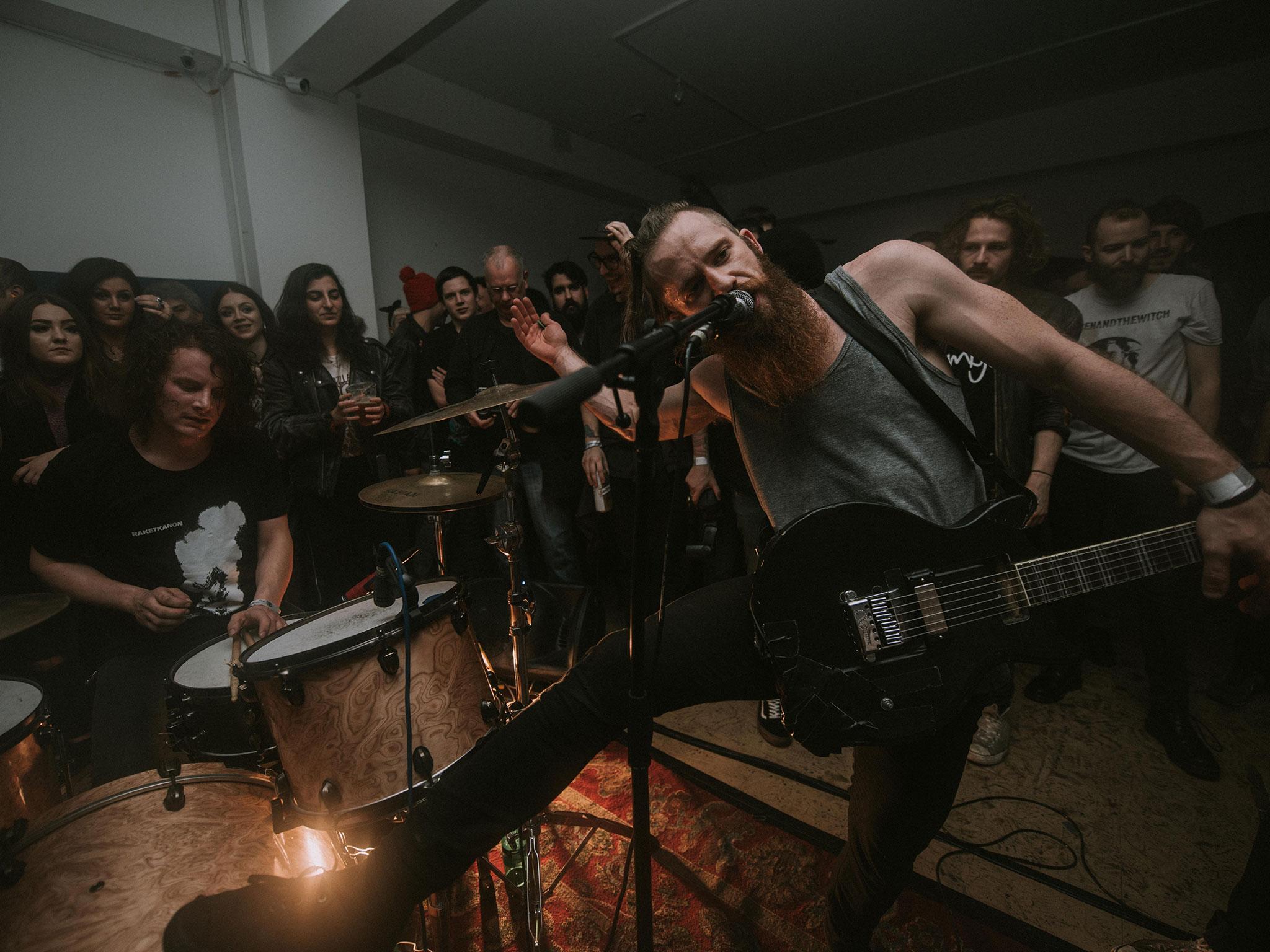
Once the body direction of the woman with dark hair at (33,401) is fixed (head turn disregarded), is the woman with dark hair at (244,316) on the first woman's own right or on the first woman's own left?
on the first woman's own left

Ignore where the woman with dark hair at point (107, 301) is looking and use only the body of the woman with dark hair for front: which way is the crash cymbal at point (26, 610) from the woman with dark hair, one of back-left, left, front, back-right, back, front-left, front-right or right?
front-right

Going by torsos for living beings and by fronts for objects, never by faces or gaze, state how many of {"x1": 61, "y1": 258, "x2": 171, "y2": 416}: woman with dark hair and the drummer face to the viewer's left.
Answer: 0

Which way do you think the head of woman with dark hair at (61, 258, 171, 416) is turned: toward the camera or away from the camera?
toward the camera

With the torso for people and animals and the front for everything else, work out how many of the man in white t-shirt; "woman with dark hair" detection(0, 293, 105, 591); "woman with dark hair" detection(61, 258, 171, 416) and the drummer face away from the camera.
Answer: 0

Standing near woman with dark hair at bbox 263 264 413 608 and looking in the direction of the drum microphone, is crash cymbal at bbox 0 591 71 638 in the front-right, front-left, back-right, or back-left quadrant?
front-right

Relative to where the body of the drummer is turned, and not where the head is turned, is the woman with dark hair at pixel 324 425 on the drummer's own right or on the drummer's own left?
on the drummer's own left

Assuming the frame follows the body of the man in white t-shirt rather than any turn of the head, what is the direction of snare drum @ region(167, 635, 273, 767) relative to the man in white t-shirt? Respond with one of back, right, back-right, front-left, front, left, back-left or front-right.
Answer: front

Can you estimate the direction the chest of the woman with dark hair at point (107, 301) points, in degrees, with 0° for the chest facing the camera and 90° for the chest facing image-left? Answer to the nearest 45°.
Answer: approximately 315°

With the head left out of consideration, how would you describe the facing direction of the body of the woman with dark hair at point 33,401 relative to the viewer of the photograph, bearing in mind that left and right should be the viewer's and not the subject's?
facing the viewer and to the right of the viewer

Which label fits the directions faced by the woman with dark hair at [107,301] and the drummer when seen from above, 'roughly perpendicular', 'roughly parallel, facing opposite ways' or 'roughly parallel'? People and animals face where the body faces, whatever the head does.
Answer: roughly parallel

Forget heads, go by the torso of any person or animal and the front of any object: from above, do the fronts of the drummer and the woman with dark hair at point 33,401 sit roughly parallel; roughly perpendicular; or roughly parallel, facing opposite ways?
roughly parallel

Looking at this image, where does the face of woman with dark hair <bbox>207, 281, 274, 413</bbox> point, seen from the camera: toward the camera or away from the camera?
toward the camera

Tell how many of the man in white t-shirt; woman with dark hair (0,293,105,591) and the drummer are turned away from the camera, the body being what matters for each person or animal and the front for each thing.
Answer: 0

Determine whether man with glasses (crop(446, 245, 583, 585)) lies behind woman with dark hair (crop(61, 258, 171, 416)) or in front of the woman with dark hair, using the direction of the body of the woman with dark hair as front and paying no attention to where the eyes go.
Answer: in front
